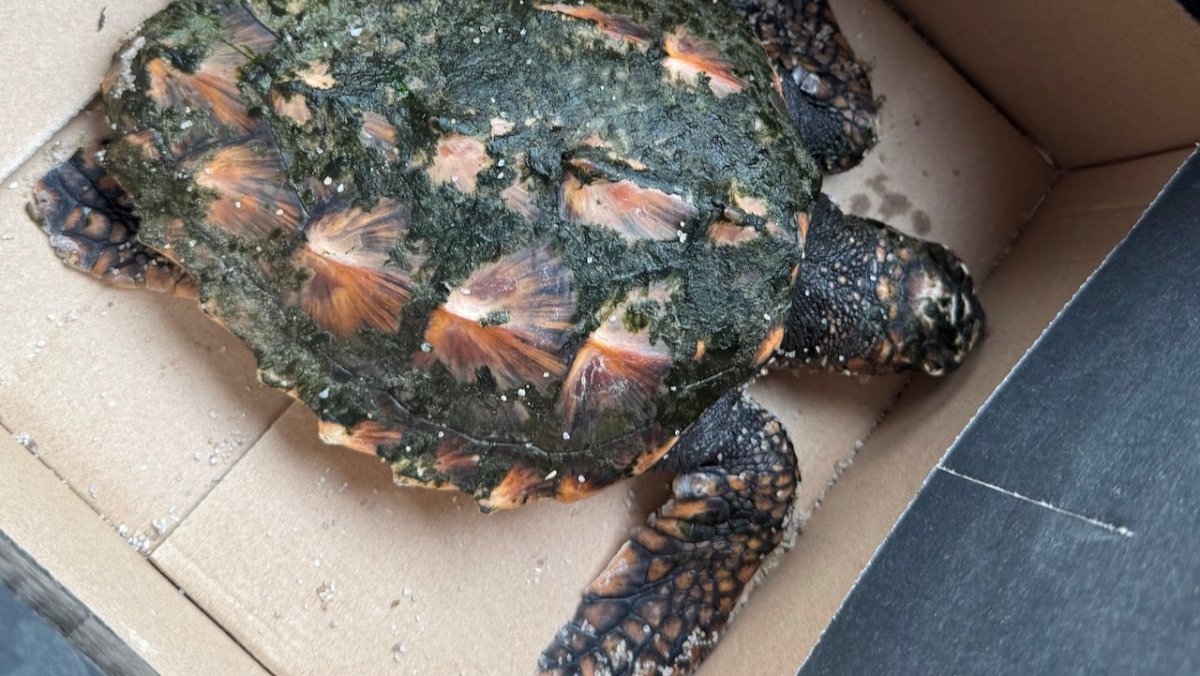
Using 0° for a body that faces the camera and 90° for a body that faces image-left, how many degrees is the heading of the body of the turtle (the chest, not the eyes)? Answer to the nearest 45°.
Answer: approximately 270°
